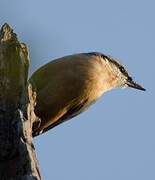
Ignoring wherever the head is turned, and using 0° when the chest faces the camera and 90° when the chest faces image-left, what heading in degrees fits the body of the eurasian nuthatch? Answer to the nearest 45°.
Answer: approximately 270°
